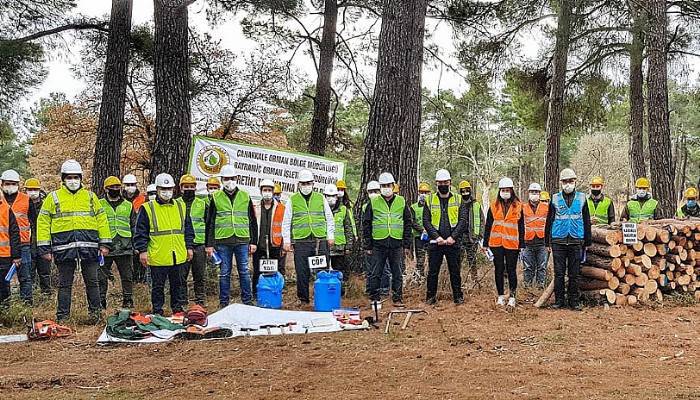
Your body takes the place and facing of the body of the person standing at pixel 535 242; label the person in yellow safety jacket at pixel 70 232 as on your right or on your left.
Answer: on your right

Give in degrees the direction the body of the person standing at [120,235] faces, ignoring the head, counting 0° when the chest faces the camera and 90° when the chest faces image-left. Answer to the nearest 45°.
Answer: approximately 0°

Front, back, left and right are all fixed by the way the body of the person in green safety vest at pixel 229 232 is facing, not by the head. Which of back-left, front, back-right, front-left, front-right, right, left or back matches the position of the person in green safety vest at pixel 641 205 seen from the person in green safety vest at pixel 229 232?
left

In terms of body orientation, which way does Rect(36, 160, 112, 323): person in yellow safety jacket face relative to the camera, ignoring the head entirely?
toward the camera

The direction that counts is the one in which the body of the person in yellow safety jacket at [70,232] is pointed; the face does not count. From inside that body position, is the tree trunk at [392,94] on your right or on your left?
on your left

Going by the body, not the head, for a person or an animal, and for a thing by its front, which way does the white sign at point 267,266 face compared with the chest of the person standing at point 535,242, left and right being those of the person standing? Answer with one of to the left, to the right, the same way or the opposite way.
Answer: the same way

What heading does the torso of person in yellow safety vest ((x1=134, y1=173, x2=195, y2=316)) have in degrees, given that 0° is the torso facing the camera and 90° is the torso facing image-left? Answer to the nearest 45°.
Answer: approximately 0°

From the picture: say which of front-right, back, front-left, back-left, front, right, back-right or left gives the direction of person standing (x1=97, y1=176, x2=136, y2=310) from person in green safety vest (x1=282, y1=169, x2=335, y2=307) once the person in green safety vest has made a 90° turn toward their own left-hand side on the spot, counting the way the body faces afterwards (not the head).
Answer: back

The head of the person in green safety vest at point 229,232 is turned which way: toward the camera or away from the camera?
toward the camera

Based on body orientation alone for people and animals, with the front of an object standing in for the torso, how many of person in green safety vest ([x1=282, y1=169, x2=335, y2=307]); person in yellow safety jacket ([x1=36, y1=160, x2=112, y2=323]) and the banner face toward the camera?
3

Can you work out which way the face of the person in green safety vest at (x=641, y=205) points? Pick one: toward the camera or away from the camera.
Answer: toward the camera

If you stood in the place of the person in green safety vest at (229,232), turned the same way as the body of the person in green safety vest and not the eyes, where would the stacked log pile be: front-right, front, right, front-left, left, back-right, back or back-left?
left

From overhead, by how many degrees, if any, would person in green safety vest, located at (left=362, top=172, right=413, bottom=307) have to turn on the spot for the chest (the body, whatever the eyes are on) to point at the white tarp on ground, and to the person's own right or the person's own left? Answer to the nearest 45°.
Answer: approximately 45° to the person's own right

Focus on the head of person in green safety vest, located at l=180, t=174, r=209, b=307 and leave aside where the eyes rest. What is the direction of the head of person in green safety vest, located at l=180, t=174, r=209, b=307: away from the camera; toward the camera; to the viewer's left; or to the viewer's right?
toward the camera

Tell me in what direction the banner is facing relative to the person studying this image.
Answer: facing the viewer

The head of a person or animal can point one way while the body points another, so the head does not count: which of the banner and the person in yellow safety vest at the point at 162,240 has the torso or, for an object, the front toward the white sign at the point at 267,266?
the banner

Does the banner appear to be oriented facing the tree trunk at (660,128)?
no

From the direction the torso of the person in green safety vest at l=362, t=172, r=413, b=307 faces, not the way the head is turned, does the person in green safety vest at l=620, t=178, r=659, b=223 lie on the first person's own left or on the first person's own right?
on the first person's own left

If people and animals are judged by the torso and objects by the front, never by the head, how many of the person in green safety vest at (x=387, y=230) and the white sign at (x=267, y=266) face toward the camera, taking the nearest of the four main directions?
2

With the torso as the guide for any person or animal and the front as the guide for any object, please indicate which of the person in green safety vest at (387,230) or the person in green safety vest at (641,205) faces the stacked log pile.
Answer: the person in green safety vest at (641,205)

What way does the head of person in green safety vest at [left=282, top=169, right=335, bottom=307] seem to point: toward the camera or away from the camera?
toward the camera
